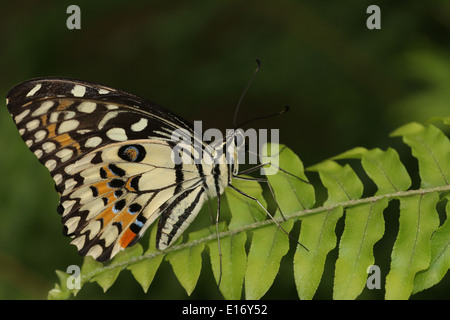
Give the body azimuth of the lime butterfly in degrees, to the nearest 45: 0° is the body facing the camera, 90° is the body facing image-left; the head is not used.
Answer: approximately 270°
